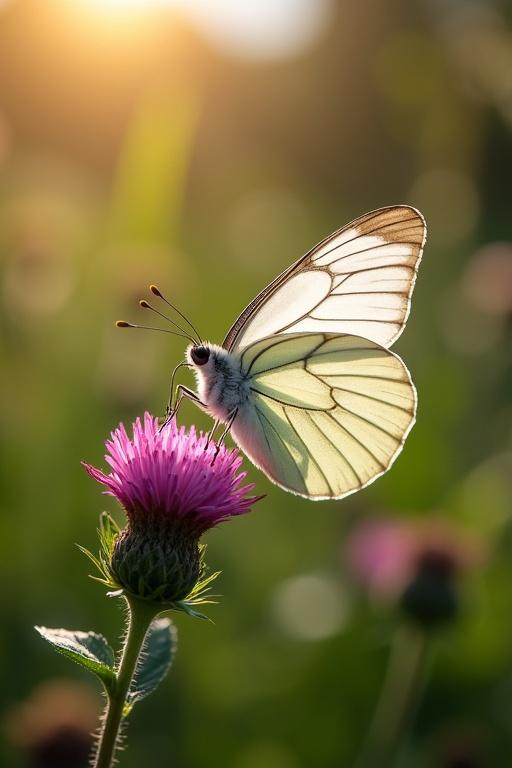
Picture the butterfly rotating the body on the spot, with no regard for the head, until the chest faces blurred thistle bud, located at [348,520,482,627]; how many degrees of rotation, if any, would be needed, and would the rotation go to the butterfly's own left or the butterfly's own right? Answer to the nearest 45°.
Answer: approximately 135° to the butterfly's own right

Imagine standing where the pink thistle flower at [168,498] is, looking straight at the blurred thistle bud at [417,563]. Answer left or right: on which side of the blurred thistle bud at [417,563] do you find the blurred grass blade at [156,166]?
left

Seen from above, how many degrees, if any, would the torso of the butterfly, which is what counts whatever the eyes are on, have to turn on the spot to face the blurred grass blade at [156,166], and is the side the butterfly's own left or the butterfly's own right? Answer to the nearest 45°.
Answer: approximately 45° to the butterfly's own right

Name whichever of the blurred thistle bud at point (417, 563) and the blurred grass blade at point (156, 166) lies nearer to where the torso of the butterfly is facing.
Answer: the blurred grass blade

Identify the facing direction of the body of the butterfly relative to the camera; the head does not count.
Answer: to the viewer's left
